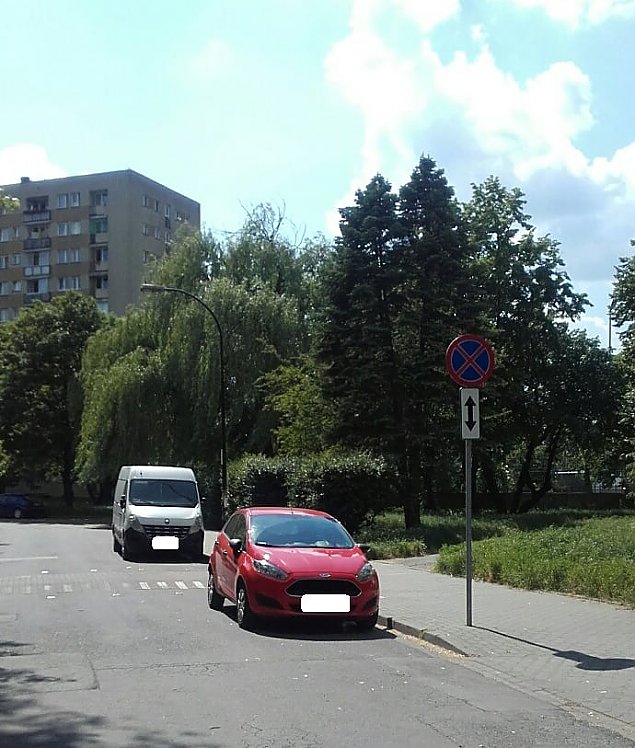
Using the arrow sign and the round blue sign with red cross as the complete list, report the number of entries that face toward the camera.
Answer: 2

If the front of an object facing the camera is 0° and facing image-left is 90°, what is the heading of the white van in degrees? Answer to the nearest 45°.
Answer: approximately 0°

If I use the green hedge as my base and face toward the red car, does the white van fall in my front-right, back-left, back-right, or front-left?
front-right

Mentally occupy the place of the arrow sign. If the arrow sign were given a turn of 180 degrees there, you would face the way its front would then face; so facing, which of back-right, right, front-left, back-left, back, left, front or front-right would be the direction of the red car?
left

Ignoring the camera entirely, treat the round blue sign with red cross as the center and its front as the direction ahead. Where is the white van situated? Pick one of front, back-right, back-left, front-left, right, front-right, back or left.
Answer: back-right

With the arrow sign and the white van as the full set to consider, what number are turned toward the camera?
2

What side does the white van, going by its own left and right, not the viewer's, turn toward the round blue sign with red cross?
front

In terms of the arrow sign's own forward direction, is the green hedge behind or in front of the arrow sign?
behind

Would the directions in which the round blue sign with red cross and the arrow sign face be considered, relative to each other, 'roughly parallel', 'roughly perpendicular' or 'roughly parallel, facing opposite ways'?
roughly parallel

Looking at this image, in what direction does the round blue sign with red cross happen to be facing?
toward the camera

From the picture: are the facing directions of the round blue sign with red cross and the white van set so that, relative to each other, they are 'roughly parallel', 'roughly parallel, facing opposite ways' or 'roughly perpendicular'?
roughly parallel

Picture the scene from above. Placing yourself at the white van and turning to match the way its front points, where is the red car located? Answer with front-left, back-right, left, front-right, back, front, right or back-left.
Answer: front

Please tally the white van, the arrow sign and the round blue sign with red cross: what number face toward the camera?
3

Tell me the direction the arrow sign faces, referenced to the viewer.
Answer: facing the viewer
